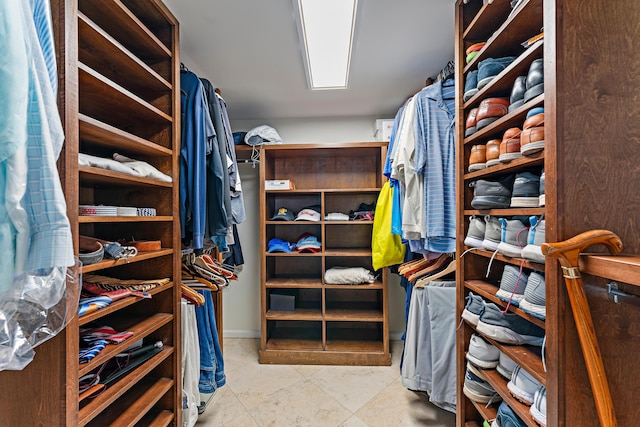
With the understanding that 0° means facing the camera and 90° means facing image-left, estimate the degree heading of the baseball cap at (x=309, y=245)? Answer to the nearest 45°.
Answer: approximately 0°

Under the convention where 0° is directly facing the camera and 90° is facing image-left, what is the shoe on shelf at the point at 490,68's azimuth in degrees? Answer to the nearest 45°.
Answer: approximately 45°

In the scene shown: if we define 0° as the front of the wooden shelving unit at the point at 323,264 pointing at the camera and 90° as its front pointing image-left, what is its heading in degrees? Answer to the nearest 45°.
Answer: approximately 0°

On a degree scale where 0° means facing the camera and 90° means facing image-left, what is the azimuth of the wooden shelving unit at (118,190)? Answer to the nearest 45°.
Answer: approximately 315°
